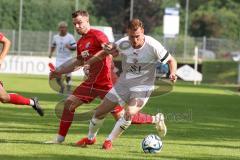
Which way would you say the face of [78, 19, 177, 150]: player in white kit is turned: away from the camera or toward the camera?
toward the camera

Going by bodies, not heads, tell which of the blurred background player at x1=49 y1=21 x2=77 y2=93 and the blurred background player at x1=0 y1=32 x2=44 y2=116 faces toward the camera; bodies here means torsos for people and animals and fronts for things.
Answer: the blurred background player at x1=49 y1=21 x2=77 y2=93

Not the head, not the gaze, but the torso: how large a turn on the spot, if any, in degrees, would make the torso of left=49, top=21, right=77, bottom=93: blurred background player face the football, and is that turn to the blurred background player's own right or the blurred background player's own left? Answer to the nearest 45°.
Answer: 0° — they already face it

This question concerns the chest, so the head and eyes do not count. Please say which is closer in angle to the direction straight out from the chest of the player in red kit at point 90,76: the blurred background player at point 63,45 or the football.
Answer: the football

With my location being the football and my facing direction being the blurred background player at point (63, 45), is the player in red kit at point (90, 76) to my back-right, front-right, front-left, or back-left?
front-left

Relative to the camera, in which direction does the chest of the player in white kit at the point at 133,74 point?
toward the camera

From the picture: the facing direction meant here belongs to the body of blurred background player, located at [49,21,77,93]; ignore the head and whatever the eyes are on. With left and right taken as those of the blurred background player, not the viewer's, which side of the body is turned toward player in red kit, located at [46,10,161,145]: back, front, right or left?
front

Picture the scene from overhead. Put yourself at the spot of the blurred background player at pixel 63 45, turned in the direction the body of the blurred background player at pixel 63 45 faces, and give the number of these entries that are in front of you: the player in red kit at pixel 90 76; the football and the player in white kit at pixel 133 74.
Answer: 3

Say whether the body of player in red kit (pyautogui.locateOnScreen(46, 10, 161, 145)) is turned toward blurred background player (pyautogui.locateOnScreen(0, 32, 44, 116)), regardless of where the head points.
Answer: no
